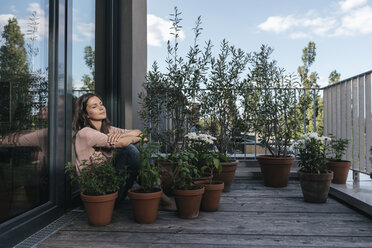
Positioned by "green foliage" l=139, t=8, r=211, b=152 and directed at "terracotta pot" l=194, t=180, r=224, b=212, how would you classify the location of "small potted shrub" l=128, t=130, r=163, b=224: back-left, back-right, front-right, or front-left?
front-right

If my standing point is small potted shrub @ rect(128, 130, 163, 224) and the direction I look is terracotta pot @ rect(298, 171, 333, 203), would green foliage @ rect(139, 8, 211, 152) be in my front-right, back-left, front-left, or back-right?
front-left

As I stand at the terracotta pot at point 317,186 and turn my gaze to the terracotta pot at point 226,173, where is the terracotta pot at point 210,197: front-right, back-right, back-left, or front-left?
front-left

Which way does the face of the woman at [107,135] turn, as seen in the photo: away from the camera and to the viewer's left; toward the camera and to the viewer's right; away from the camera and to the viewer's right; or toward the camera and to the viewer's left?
toward the camera and to the viewer's right

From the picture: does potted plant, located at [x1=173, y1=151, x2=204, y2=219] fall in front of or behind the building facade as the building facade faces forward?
in front

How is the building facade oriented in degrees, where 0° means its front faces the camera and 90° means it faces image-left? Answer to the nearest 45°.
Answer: approximately 315°
